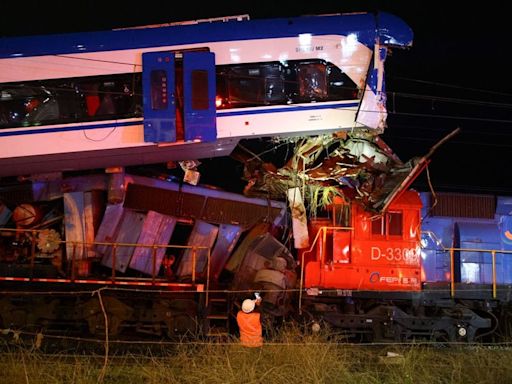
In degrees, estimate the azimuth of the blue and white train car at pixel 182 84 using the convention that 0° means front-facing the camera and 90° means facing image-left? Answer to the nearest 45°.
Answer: approximately 270°

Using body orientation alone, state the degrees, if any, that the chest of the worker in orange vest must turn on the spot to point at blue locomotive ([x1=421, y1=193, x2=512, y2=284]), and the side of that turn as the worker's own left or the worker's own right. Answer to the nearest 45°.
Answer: approximately 45° to the worker's own right

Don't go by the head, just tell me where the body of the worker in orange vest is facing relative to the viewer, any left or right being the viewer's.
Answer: facing away from the viewer

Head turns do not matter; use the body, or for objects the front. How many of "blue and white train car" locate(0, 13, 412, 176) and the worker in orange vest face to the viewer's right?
1

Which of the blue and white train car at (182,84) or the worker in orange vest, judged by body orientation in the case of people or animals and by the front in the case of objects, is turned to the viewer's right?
the blue and white train car

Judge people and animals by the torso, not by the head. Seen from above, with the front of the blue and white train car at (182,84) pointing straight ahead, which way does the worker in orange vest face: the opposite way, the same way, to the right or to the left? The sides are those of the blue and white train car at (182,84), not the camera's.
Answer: to the left
